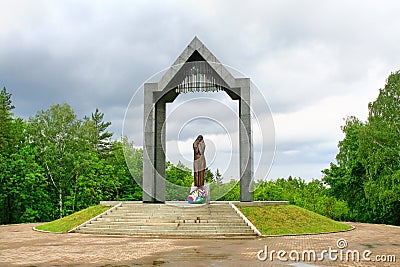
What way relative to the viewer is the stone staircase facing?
toward the camera

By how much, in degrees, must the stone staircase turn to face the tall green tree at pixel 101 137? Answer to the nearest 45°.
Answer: approximately 180°

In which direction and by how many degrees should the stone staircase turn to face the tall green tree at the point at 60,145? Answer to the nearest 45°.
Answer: approximately 135° to its right

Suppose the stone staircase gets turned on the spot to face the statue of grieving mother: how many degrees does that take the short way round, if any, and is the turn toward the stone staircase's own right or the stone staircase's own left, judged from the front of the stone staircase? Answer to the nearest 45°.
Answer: approximately 135° to the stone staircase's own left
